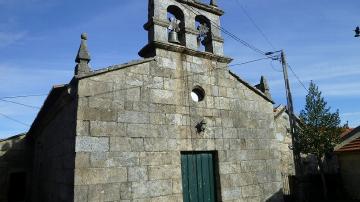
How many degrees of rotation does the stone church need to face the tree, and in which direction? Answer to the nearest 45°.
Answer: approximately 90° to its left

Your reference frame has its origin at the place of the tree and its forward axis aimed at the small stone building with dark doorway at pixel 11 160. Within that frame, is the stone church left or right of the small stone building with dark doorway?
left

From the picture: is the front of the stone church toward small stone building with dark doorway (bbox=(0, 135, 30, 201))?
no

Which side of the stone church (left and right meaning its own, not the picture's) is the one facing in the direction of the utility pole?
left

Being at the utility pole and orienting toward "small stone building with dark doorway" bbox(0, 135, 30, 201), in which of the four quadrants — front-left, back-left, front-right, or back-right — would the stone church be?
front-left
